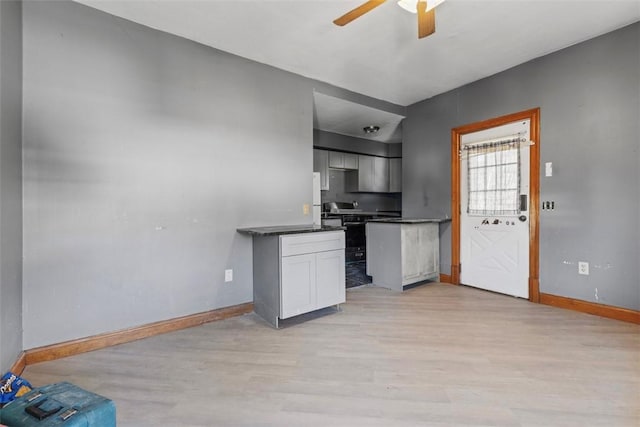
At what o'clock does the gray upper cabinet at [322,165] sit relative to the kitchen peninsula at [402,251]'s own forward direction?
The gray upper cabinet is roughly at 6 o'clock from the kitchen peninsula.

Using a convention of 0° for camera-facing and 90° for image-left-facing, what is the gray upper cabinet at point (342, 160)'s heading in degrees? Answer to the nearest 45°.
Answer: approximately 315°

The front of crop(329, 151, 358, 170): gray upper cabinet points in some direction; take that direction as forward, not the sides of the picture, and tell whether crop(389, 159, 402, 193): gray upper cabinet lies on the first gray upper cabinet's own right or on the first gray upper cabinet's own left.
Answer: on the first gray upper cabinet's own left

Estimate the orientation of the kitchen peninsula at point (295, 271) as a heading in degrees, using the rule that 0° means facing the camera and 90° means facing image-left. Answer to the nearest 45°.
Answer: approximately 315°

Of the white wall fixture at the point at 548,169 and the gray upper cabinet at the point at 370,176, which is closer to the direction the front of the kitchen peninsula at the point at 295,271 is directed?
the white wall fixture

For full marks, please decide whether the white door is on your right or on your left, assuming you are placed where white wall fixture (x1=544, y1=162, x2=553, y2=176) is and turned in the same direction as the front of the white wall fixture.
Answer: on your right

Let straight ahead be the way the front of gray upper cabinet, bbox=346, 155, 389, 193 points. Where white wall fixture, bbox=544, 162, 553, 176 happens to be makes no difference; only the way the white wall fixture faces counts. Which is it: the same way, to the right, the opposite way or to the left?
to the right

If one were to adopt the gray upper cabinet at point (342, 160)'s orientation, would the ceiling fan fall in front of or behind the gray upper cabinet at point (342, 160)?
in front

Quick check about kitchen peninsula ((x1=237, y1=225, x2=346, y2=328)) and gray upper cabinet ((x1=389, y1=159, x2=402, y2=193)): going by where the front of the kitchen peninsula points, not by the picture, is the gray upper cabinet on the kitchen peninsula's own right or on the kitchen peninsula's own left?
on the kitchen peninsula's own left

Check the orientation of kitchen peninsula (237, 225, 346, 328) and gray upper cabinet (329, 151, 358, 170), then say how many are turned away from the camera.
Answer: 0

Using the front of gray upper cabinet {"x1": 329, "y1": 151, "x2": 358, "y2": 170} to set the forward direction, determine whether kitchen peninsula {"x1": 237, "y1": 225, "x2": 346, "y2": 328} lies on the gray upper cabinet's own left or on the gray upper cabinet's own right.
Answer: on the gray upper cabinet's own right

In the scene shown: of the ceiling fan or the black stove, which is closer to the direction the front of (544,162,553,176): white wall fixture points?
the ceiling fan

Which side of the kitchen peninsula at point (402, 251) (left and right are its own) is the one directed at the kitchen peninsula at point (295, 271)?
right
